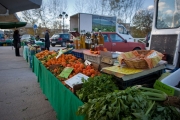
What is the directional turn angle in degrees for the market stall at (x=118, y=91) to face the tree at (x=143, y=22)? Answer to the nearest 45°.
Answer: approximately 135° to its right

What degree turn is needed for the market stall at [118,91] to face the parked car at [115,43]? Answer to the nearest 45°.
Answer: approximately 135° to its right

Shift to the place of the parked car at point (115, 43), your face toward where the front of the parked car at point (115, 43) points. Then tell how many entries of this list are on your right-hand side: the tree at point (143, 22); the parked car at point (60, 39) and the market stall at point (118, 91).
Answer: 1

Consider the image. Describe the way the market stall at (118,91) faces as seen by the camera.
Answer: facing the viewer and to the left of the viewer
